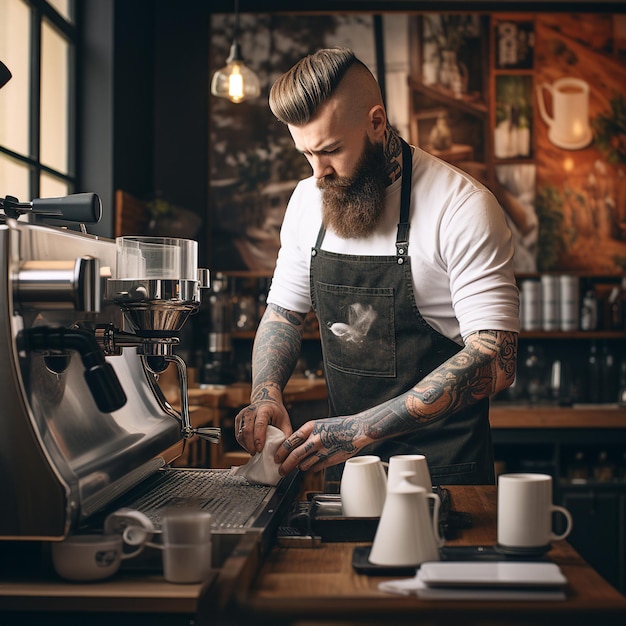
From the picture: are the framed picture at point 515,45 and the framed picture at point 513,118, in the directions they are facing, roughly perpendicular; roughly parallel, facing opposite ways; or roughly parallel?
roughly parallel

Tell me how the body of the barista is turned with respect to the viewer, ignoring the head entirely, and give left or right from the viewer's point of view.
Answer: facing the viewer and to the left of the viewer

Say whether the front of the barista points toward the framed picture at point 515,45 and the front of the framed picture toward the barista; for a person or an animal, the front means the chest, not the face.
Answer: no

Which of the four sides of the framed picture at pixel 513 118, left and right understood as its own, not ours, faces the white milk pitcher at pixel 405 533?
front

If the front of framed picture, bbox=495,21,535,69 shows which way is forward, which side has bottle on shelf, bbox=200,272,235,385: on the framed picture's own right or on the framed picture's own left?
on the framed picture's own right

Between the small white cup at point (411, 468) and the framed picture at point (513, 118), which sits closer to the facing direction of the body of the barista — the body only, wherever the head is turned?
the small white cup

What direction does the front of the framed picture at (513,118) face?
toward the camera

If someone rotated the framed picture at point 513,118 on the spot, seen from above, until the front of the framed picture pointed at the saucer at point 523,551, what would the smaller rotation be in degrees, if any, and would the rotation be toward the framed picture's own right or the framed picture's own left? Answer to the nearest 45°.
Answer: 0° — it already faces it

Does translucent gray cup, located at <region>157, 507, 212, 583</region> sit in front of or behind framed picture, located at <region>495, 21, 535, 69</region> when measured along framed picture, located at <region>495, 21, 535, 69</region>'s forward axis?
in front

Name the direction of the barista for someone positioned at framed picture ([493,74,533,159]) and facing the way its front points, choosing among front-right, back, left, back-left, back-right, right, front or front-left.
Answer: front

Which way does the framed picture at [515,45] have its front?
toward the camera

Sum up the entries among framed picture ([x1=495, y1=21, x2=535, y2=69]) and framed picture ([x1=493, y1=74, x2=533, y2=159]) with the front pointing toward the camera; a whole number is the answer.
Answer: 2

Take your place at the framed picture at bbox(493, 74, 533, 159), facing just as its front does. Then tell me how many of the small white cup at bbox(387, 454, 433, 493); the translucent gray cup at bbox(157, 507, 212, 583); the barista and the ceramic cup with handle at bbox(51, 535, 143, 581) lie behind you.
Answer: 0

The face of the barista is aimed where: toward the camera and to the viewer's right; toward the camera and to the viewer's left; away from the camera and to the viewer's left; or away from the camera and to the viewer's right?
toward the camera and to the viewer's left

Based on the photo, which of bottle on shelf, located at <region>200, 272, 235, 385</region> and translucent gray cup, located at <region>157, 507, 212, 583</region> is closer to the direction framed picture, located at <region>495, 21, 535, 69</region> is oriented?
the translucent gray cup

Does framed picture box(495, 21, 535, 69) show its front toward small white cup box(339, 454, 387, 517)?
yes
